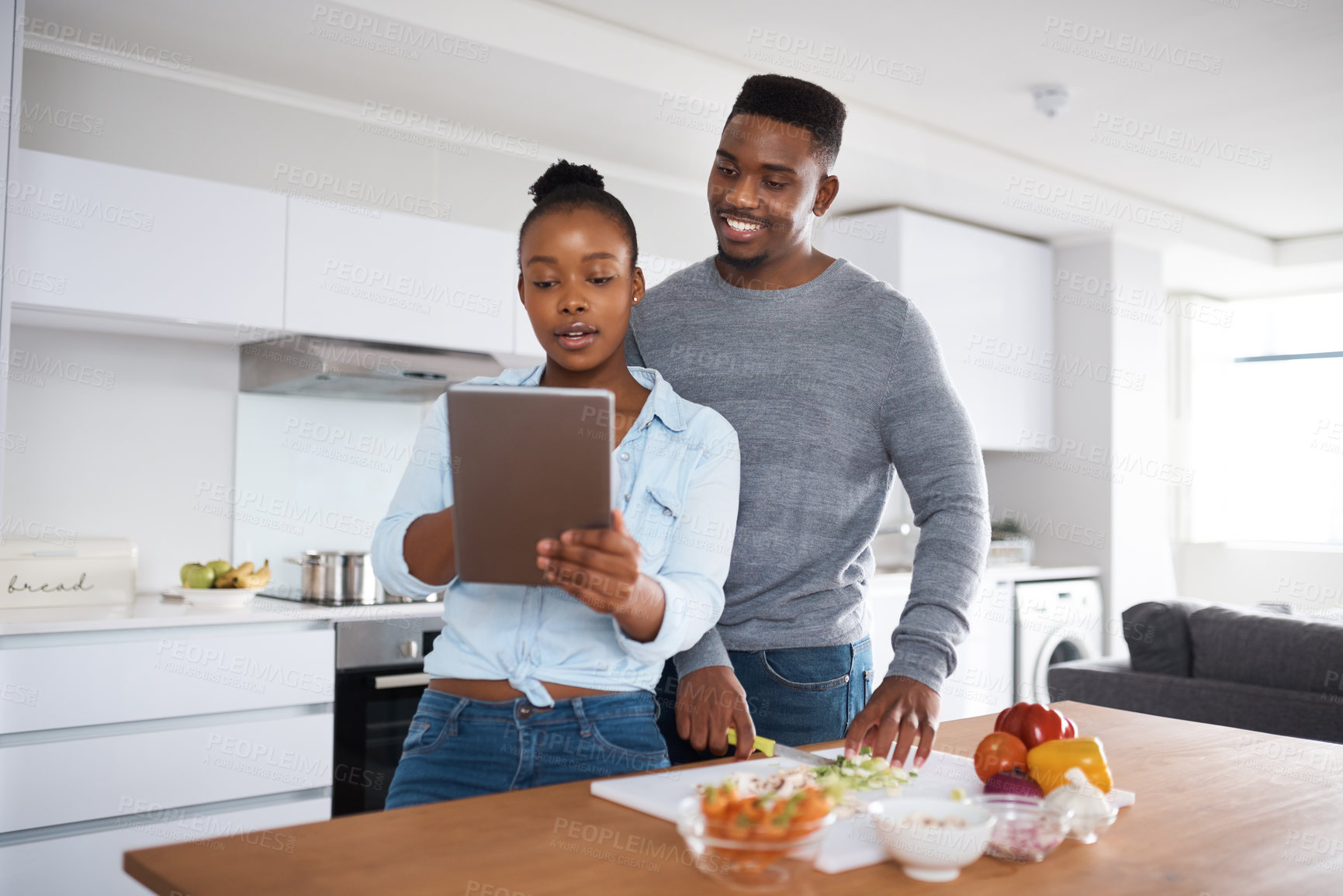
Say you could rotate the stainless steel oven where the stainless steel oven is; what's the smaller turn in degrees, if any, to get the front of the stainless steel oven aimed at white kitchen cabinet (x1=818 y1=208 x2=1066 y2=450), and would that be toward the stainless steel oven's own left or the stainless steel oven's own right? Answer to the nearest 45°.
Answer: approximately 90° to the stainless steel oven's own left

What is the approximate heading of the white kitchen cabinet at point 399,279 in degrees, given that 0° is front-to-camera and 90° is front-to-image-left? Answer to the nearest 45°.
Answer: approximately 315°

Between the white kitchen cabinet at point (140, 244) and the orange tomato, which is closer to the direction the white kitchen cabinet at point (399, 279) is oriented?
the orange tomato

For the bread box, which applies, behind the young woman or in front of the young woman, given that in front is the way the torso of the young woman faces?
behind

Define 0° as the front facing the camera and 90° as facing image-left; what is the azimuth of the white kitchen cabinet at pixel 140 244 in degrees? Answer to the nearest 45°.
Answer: approximately 315°

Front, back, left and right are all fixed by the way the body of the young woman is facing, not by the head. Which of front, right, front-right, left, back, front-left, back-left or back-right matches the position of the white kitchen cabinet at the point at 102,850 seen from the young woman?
back-right
